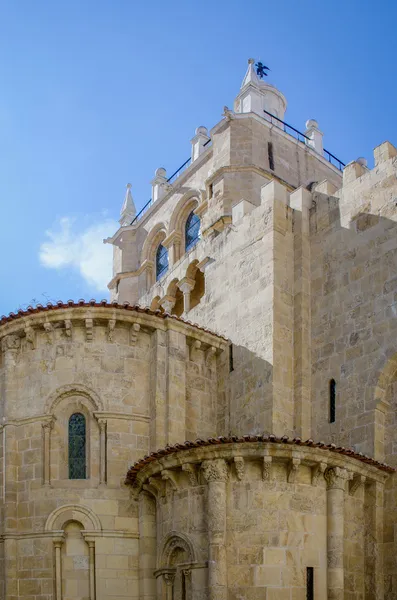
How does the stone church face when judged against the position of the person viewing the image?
facing away from the viewer and to the right of the viewer
